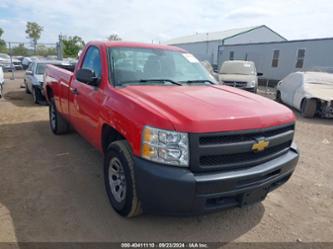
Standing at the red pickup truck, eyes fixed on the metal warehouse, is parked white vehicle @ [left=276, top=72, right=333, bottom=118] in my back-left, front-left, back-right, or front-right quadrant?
front-right

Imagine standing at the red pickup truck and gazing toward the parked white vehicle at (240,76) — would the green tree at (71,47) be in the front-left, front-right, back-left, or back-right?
front-left

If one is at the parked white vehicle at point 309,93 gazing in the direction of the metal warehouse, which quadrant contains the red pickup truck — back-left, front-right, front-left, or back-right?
back-left

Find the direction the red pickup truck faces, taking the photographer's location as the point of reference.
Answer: facing the viewer and to the right of the viewer

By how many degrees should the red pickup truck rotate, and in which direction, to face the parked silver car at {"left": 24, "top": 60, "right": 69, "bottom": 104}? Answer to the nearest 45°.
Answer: approximately 180°

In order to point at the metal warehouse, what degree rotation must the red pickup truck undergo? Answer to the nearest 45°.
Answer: approximately 135° to its left

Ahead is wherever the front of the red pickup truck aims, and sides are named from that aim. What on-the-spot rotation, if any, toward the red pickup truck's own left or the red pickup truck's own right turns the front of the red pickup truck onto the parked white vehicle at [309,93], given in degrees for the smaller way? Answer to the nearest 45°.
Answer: approximately 90° to the red pickup truck's own left

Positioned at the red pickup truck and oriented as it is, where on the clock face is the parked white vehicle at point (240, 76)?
The parked white vehicle is roughly at 8 o'clock from the red pickup truck.

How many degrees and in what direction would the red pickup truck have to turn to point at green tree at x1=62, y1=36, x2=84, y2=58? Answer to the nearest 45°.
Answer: approximately 135° to its left

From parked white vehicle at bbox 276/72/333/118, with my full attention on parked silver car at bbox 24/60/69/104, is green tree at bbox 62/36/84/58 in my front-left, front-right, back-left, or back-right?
front-right

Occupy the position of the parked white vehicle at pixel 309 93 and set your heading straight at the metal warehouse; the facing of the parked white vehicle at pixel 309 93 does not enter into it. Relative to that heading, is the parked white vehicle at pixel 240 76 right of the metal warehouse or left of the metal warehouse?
left
